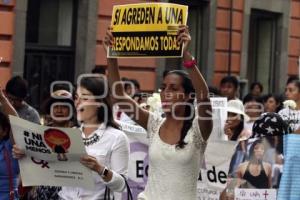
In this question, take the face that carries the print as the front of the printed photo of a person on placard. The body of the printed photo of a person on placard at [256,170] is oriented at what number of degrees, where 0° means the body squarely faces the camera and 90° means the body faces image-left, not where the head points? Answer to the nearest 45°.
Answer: approximately 0°

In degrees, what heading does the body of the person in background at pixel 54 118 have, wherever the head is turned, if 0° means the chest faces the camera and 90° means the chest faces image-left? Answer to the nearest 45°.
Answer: approximately 0°

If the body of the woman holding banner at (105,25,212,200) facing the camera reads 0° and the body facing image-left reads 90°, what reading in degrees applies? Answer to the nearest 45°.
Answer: approximately 45°

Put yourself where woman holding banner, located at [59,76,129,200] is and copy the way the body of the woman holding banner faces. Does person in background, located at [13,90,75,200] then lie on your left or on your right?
on your right

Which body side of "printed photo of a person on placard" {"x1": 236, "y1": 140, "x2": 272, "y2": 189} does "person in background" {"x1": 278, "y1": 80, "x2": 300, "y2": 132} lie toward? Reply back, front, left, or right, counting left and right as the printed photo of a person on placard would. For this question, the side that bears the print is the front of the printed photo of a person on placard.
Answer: back

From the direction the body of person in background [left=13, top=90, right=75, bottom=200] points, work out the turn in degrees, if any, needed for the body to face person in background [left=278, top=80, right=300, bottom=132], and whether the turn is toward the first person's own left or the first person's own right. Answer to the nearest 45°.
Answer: approximately 135° to the first person's own left

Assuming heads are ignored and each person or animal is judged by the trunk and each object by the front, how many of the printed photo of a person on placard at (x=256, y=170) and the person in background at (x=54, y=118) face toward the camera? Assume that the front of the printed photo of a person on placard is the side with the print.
2

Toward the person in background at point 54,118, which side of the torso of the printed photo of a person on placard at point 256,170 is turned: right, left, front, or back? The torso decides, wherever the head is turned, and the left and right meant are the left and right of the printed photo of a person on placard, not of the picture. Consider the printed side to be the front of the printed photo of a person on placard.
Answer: right

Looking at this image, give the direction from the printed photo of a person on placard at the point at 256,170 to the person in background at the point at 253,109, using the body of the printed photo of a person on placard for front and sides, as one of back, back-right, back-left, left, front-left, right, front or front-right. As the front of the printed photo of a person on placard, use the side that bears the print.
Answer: back
